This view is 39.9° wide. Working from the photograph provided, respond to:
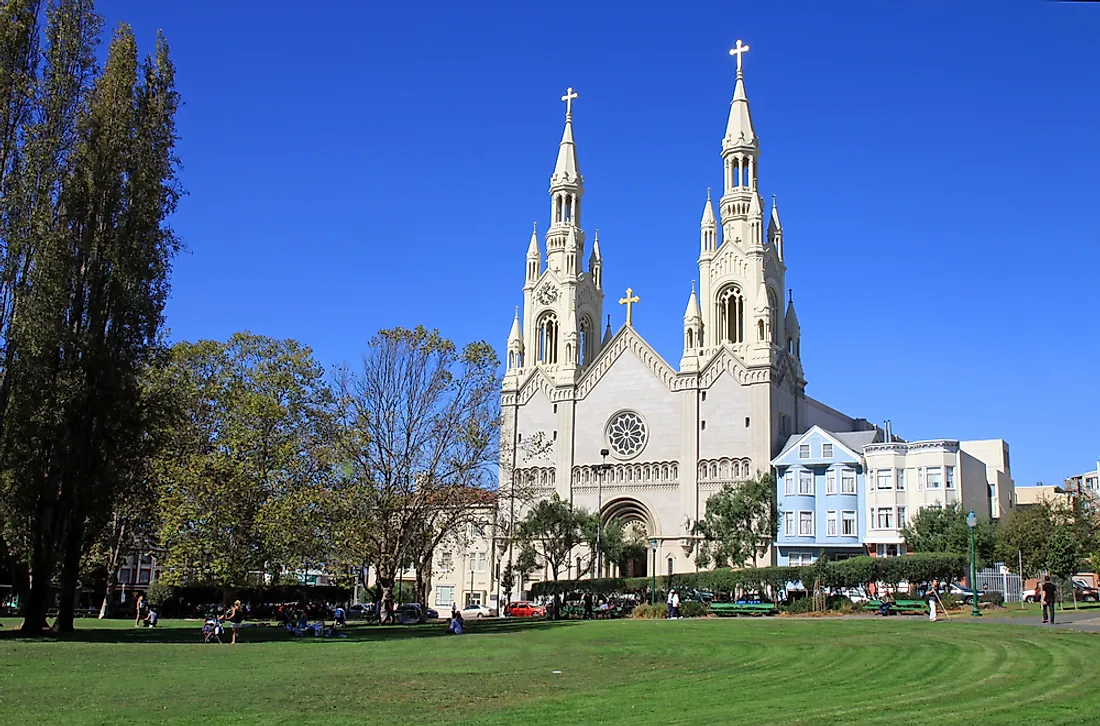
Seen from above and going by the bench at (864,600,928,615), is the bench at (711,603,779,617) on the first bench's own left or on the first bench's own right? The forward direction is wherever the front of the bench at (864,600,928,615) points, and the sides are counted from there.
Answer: on the first bench's own right

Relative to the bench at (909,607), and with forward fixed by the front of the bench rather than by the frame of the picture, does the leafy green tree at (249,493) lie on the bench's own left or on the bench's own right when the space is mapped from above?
on the bench's own right

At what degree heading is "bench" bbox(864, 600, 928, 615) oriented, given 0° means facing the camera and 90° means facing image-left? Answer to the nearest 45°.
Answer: approximately 0°

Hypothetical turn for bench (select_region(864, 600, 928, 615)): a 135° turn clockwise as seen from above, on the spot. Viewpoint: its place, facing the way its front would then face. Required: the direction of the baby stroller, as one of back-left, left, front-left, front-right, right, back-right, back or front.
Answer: left

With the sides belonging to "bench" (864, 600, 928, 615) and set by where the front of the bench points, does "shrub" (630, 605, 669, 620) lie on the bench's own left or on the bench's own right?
on the bench's own right

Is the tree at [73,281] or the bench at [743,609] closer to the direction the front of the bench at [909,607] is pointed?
the tree

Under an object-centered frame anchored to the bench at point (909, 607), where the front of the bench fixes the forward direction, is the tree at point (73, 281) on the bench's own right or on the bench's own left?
on the bench's own right

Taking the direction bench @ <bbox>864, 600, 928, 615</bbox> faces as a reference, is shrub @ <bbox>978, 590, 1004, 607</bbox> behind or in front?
behind
